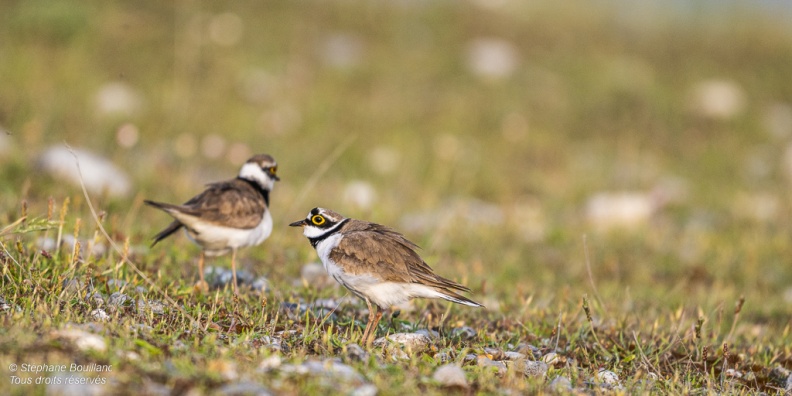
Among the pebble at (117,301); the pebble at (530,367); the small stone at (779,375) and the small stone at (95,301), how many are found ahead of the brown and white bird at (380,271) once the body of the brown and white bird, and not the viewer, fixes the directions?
2

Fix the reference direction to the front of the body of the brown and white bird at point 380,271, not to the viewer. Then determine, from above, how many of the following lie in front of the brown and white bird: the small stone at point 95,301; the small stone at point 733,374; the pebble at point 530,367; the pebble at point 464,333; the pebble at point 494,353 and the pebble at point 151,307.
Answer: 2

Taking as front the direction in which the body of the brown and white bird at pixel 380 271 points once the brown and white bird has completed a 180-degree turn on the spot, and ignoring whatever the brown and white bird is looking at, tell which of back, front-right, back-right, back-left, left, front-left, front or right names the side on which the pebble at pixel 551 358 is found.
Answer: front

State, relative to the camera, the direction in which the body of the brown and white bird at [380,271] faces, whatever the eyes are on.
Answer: to the viewer's left

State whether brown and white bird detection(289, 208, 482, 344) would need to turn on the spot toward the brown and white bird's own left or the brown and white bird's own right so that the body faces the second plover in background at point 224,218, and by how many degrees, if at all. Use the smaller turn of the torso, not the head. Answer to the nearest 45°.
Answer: approximately 45° to the brown and white bird's own right

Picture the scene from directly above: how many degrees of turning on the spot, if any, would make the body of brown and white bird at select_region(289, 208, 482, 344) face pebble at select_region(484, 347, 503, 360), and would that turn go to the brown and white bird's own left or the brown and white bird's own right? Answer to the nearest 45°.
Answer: approximately 180°

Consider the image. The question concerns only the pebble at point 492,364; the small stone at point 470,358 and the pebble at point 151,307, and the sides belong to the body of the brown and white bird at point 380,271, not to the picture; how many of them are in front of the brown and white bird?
1

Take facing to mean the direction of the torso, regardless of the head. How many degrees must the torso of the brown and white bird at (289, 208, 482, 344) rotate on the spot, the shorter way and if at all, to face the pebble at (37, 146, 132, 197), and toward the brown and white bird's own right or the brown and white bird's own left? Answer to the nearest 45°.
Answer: approximately 45° to the brown and white bird's own right

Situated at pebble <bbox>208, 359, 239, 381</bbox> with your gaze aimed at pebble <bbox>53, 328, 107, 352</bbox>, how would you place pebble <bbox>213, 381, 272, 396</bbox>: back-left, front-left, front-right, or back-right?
back-left

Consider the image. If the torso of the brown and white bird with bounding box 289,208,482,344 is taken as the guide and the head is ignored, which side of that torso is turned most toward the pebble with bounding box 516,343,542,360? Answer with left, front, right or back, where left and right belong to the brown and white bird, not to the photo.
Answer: back

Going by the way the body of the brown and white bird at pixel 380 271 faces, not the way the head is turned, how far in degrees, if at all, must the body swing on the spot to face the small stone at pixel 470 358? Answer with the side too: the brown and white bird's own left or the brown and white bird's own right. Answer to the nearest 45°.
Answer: approximately 135° to the brown and white bird's own left

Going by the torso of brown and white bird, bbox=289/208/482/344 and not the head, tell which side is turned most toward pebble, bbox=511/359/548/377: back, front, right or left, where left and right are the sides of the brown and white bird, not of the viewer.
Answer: back

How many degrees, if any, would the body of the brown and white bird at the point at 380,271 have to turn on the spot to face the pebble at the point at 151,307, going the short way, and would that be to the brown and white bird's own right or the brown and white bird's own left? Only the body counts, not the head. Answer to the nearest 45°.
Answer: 0° — it already faces it

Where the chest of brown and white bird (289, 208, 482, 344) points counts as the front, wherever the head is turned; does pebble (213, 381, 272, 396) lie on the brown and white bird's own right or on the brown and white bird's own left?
on the brown and white bird's own left

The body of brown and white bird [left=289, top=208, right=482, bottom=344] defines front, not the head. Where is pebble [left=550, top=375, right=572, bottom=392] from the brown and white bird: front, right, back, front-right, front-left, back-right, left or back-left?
back-left

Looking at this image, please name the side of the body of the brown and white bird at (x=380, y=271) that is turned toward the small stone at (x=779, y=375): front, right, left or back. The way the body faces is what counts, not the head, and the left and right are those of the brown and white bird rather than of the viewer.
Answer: back

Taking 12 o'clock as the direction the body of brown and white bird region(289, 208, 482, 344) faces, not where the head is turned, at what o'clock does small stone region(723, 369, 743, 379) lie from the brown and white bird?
The small stone is roughly at 6 o'clock from the brown and white bird.
